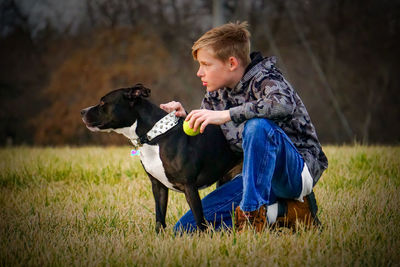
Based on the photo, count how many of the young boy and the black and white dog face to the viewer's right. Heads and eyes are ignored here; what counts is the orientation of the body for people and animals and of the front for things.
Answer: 0

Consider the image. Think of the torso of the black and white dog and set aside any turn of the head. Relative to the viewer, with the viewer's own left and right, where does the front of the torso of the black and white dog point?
facing the viewer and to the left of the viewer

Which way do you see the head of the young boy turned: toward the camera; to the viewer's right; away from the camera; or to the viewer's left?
to the viewer's left

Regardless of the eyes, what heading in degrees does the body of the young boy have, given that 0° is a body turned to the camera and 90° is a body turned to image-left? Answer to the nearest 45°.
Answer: approximately 90°
